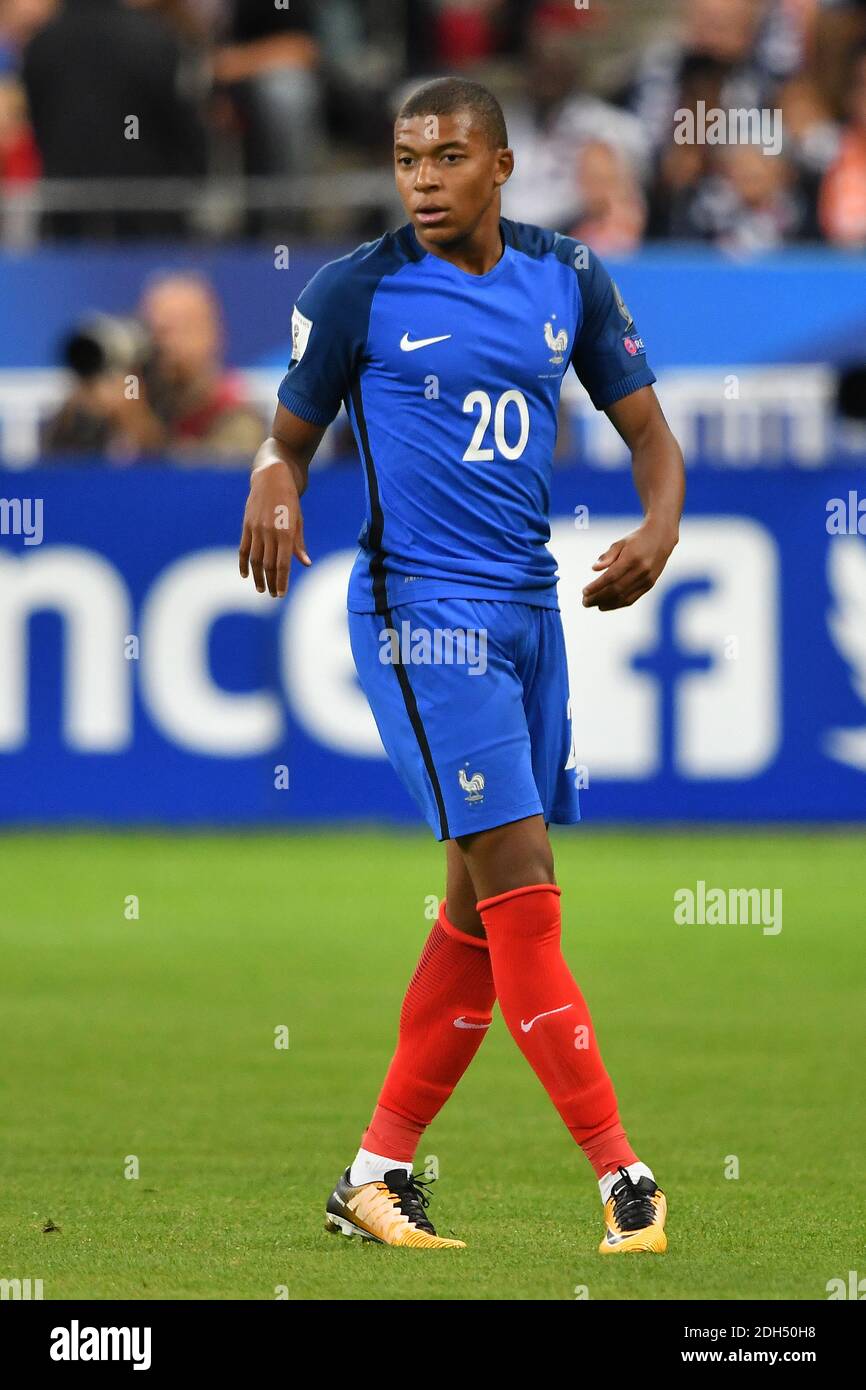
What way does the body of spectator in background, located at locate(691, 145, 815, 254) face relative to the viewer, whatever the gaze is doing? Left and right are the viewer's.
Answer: facing the viewer

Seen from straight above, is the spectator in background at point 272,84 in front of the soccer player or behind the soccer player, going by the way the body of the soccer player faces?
behind

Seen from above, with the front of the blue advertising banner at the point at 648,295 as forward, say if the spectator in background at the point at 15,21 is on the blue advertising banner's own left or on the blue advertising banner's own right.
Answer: on the blue advertising banner's own right

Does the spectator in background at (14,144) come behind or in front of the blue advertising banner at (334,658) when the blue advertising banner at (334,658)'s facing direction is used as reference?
behind

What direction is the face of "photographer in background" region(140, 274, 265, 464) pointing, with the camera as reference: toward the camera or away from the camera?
toward the camera

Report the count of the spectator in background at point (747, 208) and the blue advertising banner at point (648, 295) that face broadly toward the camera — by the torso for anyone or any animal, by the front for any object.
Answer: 2

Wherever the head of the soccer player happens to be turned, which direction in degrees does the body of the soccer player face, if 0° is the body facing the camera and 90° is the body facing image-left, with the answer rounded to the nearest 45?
approximately 315°

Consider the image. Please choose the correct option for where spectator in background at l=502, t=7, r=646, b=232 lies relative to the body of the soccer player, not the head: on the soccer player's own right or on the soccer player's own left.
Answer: on the soccer player's own left

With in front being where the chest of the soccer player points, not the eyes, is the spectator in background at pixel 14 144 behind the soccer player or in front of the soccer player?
behind

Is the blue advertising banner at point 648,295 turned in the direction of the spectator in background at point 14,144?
no

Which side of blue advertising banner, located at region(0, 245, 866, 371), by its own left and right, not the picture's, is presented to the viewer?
front

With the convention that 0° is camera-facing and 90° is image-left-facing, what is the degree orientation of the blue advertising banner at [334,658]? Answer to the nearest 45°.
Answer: approximately 0°

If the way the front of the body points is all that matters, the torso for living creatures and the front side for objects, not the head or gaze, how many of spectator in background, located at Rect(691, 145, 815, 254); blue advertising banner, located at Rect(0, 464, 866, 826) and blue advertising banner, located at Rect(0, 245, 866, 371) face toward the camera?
3

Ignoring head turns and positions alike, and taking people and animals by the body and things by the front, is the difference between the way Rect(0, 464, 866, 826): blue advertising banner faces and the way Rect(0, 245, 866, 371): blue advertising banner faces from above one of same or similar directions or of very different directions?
same or similar directions

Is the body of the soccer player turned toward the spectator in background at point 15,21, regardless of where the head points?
no

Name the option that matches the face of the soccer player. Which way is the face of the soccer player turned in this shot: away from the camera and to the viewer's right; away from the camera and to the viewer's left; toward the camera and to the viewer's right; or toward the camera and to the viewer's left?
toward the camera and to the viewer's left
